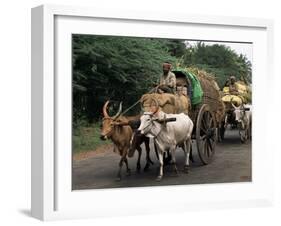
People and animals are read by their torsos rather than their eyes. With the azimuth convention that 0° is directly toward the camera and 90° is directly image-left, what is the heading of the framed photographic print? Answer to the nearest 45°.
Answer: approximately 315°
